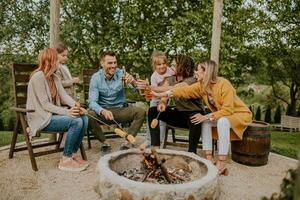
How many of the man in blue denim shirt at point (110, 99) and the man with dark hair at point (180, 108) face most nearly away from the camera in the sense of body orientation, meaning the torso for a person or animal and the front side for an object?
0

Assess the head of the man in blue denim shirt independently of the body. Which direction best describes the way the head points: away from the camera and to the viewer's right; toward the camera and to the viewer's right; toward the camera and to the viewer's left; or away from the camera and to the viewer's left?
toward the camera and to the viewer's right

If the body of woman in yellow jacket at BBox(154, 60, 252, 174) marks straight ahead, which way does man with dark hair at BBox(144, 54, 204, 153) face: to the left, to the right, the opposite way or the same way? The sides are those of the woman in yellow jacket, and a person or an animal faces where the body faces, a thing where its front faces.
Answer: the same way

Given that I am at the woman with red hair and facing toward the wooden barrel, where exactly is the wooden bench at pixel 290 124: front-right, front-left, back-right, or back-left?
front-left

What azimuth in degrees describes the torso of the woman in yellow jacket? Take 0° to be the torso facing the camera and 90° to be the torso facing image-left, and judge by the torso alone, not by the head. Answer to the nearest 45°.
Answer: approximately 45°

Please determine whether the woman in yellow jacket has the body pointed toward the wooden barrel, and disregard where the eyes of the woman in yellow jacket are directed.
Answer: no

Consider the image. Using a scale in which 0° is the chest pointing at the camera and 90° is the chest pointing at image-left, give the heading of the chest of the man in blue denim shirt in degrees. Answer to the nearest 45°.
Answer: approximately 315°

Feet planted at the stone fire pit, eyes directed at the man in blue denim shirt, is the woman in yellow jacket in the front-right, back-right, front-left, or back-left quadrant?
front-right

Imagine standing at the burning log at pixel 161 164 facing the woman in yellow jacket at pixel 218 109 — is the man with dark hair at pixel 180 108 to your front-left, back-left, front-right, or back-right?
front-left

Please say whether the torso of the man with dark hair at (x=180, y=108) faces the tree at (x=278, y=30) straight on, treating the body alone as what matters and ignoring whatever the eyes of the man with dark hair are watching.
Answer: no

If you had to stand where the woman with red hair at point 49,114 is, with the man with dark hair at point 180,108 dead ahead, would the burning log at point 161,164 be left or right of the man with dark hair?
right

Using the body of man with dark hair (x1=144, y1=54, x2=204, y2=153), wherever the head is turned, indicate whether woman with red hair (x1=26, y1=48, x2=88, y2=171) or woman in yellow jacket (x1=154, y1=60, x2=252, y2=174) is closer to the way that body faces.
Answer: the woman with red hair

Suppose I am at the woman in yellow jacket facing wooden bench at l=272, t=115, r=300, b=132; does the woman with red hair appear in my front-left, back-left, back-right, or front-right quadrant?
back-left

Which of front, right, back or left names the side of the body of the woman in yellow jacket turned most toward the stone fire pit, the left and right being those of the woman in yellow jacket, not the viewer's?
front

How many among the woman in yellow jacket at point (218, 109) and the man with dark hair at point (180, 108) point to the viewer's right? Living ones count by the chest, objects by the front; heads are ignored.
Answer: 0

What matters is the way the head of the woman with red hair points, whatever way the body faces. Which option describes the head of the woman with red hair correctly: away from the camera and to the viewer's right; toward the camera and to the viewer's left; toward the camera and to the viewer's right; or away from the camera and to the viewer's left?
away from the camera and to the viewer's right

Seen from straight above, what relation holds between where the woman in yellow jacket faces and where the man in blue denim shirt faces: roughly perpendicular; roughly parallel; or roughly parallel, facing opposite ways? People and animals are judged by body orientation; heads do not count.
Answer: roughly perpendicular
